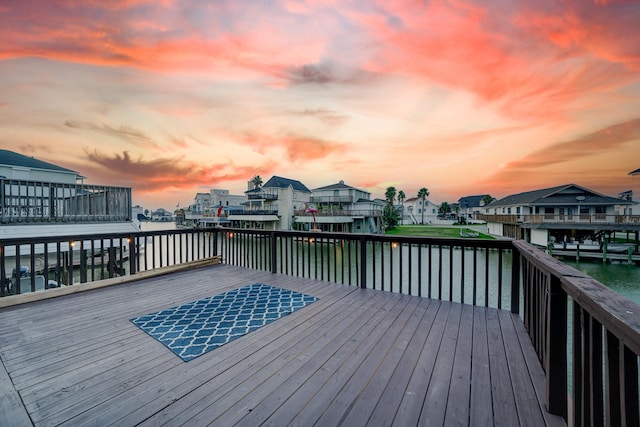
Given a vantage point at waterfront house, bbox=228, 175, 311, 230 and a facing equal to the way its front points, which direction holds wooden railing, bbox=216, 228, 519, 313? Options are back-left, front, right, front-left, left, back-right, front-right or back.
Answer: front-left

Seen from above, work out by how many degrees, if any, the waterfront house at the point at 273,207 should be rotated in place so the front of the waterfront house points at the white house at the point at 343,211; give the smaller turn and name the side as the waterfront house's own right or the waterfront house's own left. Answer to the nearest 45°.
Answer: approximately 135° to the waterfront house's own left

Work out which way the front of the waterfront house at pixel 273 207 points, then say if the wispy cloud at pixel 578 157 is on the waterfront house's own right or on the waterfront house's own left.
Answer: on the waterfront house's own left

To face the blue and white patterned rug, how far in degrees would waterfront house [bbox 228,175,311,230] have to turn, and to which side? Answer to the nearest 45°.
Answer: approximately 45° to its left

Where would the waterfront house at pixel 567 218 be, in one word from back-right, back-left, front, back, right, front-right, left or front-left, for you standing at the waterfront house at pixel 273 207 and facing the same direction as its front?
left

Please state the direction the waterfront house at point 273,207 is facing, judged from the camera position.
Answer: facing the viewer and to the left of the viewer

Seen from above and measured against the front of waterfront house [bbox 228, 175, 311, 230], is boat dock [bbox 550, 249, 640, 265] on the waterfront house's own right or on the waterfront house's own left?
on the waterfront house's own left

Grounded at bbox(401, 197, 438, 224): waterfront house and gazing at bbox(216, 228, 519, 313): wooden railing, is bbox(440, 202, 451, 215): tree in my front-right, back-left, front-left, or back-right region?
back-left

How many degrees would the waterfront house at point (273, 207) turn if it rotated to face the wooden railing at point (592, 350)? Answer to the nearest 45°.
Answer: approximately 45° to its left

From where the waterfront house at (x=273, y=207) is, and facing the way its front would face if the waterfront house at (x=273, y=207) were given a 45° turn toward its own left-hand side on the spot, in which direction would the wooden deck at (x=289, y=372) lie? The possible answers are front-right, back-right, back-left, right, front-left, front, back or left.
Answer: front
